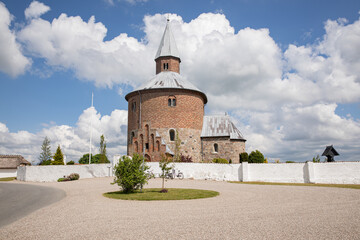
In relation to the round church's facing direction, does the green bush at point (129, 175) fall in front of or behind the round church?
in front

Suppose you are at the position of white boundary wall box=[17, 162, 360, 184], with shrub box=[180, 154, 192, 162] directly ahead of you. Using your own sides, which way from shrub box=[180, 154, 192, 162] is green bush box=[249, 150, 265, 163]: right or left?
right

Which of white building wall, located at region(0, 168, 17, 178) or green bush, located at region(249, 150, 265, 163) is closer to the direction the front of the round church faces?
the white building wall

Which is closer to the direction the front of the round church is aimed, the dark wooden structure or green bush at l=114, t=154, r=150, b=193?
the green bush

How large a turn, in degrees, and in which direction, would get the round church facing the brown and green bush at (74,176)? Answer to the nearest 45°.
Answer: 0° — it already faces it

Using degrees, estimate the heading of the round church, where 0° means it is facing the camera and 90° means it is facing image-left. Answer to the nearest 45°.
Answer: approximately 45°

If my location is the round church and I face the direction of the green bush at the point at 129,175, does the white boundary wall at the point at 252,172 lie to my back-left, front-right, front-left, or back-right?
front-left

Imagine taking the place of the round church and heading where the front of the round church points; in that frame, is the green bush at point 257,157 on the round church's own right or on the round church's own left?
on the round church's own left

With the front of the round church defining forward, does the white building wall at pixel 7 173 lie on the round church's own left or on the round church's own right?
on the round church's own right
